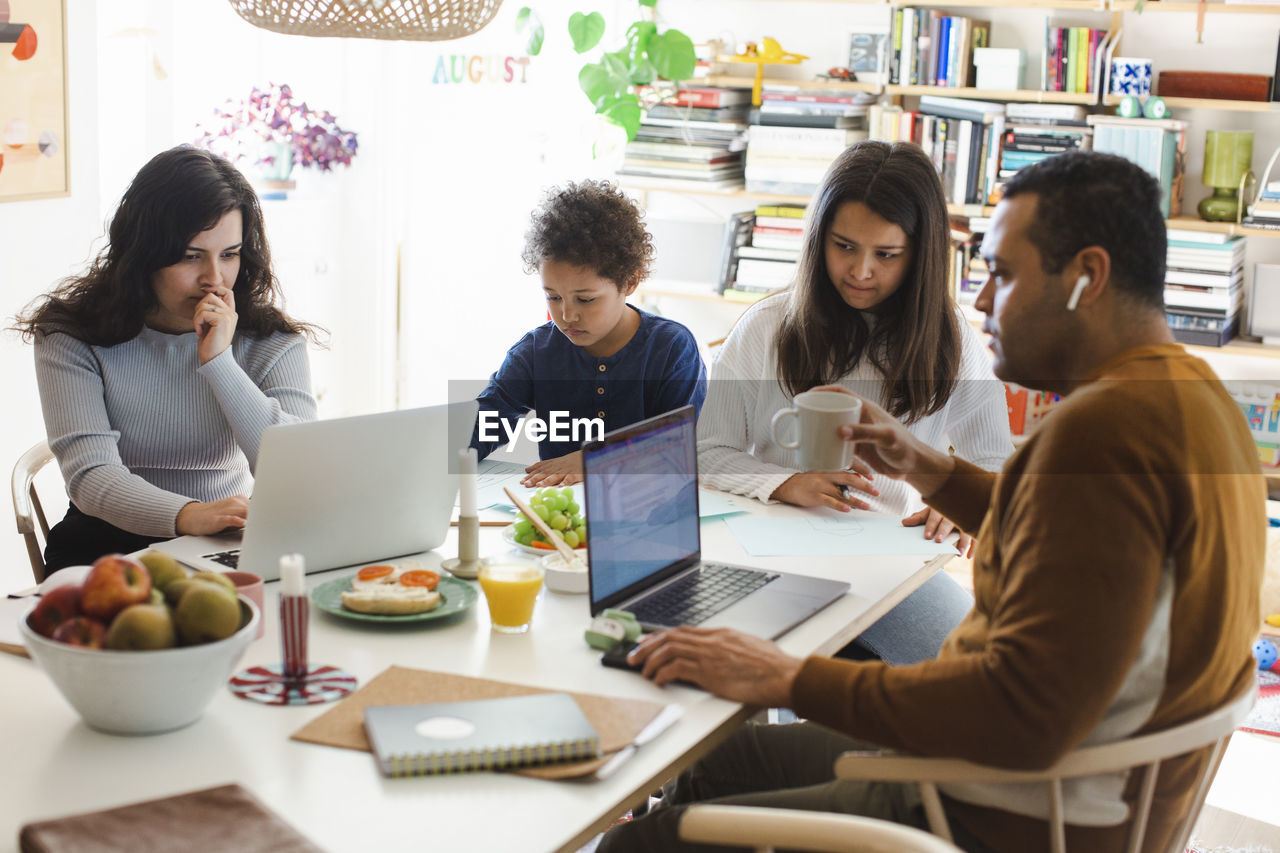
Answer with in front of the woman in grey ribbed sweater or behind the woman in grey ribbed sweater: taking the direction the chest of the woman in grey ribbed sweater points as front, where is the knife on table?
in front

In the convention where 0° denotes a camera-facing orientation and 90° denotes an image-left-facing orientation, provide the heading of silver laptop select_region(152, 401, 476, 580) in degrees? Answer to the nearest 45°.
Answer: approximately 135°

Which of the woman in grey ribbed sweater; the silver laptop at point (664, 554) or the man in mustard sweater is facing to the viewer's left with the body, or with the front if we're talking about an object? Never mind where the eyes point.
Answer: the man in mustard sweater

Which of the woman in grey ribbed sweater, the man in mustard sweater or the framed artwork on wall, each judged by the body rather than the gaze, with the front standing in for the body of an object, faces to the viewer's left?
the man in mustard sweater

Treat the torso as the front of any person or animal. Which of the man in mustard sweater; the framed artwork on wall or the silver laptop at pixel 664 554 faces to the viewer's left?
the man in mustard sweater

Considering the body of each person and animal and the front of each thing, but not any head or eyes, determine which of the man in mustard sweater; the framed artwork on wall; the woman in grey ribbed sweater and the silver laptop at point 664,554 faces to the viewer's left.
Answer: the man in mustard sweater

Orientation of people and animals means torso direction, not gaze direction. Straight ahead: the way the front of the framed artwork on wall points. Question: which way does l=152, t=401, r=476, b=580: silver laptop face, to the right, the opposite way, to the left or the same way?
the opposite way

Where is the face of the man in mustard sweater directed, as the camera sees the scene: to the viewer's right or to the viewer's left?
to the viewer's left

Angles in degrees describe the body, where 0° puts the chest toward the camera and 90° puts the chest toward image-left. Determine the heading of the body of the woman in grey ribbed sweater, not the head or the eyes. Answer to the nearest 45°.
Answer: approximately 315°

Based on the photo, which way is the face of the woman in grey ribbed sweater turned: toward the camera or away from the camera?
toward the camera

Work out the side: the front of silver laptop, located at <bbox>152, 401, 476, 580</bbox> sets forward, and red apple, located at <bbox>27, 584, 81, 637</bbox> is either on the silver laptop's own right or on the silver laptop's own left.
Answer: on the silver laptop's own left

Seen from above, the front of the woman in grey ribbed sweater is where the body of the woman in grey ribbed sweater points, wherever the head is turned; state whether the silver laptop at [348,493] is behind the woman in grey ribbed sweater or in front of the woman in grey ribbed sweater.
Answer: in front

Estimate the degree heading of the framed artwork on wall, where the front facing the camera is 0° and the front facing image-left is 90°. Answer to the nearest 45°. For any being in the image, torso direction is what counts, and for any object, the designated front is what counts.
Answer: approximately 315°

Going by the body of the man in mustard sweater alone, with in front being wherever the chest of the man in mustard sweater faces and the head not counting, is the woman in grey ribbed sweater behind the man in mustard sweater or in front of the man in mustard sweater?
in front
